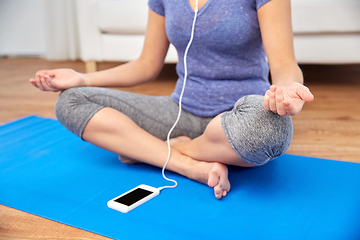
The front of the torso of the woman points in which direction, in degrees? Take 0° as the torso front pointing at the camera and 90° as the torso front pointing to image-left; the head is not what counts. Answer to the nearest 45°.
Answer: approximately 45°

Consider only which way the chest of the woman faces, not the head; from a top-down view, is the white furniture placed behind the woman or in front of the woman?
behind
